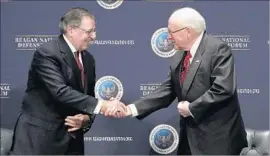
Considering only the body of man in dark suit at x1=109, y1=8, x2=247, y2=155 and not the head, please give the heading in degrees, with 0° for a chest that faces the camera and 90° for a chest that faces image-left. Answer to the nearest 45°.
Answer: approximately 45°

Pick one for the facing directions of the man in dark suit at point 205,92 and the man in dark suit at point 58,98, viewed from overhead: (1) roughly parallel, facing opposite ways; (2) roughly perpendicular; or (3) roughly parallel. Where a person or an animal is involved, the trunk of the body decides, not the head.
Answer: roughly perpendicular

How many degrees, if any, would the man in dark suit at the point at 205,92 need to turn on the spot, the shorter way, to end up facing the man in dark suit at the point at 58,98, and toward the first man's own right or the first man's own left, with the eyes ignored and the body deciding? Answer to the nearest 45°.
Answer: approximately 45° to the first man's own right

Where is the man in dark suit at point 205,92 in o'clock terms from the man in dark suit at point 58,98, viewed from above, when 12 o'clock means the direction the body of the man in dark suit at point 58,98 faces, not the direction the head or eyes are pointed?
the man in dark suit at point 205,92 is roughly at 11 o'clock from the man in dark suit at point 58,98.

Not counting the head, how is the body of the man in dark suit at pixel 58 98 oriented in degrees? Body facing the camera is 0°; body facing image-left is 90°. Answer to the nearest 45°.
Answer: approximately 315°

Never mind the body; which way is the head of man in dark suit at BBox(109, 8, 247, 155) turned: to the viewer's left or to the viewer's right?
to the viewer's left

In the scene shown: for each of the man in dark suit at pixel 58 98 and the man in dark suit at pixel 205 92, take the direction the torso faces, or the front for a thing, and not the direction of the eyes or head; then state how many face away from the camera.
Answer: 0
